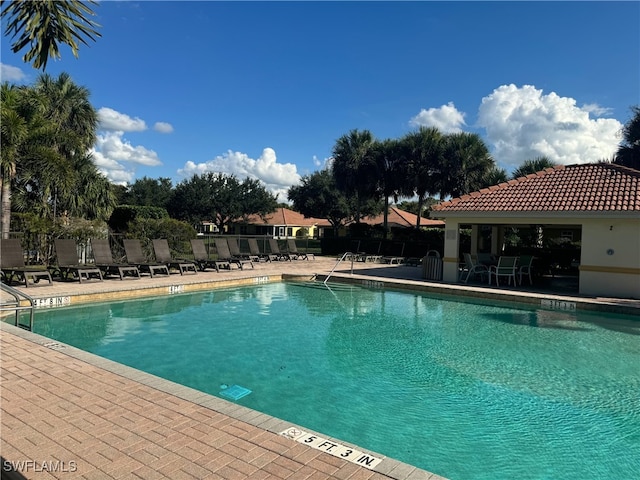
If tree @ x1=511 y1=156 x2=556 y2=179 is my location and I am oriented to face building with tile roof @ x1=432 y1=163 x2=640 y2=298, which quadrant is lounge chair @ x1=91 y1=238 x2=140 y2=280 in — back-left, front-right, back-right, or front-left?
front-right

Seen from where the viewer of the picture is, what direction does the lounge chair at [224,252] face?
facing the viewer and to the right of the viewer

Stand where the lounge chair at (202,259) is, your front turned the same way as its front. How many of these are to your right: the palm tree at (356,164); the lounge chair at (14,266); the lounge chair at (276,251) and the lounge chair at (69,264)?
2

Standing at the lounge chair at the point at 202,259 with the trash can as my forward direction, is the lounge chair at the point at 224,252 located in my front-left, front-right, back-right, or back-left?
front-left

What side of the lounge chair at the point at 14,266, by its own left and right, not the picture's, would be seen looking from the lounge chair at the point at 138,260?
left

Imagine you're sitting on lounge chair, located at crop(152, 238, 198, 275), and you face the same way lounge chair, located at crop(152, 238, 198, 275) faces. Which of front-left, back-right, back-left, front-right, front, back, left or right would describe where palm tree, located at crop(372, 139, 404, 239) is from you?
left

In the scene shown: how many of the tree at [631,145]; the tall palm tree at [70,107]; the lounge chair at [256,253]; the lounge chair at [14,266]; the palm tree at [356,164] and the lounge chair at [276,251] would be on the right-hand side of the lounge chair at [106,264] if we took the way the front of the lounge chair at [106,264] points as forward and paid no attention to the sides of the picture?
1

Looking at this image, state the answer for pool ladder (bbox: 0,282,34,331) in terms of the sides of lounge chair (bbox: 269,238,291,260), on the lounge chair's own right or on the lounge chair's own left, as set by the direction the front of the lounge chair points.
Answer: on the lounge chair's own right

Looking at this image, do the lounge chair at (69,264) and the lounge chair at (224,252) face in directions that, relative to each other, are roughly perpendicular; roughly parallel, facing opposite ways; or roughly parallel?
roughly parallel

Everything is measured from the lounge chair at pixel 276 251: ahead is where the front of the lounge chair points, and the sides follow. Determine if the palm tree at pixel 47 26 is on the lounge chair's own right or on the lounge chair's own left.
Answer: on the lounge chair's own right

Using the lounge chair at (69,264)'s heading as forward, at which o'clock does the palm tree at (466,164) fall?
The palm tree is roughly at 10 o'clock from the lounge chair.

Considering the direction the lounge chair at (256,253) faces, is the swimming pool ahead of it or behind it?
ahead

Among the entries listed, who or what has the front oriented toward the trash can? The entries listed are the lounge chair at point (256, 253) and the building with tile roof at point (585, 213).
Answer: the lounge chair

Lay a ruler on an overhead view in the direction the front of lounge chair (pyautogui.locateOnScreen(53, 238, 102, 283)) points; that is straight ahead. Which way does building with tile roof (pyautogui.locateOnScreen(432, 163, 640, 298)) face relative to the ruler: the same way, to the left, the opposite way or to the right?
to the right

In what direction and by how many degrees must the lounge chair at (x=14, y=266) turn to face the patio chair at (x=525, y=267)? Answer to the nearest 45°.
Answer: approximately 45° to its left

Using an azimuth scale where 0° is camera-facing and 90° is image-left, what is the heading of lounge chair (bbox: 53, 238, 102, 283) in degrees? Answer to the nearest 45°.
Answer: approximately 315°
